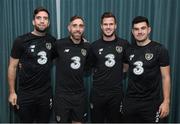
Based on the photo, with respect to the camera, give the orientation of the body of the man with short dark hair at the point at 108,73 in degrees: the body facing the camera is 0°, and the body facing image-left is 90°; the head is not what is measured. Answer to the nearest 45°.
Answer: approximately 0°

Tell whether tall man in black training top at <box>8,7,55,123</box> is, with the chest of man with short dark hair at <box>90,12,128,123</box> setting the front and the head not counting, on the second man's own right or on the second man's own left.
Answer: on the second man's own right

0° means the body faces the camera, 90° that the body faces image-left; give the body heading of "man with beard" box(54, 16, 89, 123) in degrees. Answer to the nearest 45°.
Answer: approximately 0°

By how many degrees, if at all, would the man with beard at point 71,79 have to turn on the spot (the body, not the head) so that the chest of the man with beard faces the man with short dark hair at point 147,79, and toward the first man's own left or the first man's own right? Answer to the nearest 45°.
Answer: approximately 90° to the first man's own left

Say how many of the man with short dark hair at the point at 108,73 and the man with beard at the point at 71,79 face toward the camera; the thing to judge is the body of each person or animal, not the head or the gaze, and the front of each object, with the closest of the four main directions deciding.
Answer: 2
